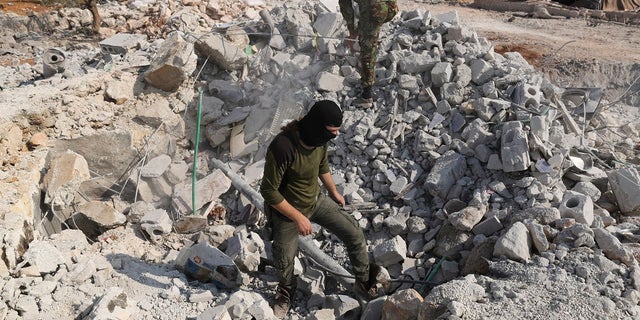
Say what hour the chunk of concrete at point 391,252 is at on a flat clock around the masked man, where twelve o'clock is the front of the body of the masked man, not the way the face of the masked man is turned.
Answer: The chunk of concrete is roughly at 9 o'clock from the masked man.

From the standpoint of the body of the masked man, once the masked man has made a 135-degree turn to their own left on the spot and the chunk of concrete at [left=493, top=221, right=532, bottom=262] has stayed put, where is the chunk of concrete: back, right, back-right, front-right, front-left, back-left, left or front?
right

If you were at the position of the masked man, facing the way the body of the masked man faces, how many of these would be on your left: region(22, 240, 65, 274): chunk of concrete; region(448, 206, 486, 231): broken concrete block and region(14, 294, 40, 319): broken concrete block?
1

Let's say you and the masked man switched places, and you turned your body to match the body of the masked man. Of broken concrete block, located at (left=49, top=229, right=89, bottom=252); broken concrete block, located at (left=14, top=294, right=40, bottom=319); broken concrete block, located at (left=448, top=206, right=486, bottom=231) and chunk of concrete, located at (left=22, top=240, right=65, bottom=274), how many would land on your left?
1

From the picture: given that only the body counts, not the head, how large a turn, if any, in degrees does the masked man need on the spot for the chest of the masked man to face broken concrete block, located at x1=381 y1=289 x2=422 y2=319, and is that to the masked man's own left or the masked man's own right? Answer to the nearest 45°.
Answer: approximately 45° to the masked man's own left

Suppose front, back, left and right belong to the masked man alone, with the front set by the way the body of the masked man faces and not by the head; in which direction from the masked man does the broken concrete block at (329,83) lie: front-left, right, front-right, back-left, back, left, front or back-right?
back-left

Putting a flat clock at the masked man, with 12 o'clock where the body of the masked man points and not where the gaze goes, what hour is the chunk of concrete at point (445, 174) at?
The chunk of concrete is roughly at 9 o'clock from the masked man.

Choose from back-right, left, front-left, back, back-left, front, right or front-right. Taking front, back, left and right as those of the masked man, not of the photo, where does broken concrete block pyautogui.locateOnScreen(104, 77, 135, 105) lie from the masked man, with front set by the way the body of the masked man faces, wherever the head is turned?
back

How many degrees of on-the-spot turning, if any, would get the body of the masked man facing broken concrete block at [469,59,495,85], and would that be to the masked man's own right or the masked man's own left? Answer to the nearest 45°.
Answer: approximately 90° to the masked man's own left

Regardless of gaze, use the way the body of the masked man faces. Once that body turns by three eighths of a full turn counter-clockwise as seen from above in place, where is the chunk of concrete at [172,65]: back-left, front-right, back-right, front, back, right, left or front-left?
front-left

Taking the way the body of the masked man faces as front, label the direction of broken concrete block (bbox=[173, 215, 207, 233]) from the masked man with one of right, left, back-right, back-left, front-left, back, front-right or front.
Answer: back

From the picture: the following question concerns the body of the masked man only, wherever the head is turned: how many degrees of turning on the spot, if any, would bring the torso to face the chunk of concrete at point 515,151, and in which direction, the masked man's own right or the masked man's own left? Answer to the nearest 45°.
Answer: approximately 90° to the masked man's own left

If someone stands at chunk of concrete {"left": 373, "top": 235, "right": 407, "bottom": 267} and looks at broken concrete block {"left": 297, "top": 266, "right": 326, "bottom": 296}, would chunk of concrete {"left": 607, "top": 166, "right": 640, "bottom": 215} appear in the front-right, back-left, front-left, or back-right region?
back-left

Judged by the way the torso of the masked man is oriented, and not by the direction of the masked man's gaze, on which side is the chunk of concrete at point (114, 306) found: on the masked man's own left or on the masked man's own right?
on the masked man's own right

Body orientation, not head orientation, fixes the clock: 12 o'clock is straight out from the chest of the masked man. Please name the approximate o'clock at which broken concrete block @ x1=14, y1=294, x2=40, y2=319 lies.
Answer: The broken concrete block is roughly at 4 o'clock from the masked man.

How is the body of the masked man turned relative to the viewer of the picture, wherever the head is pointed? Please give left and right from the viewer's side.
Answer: facing the viewer and to the right of the viewer

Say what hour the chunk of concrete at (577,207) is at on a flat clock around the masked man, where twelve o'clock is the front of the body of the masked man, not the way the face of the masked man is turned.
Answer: The chunk of concrete is roughly at 10 o'clock from the masked man.
